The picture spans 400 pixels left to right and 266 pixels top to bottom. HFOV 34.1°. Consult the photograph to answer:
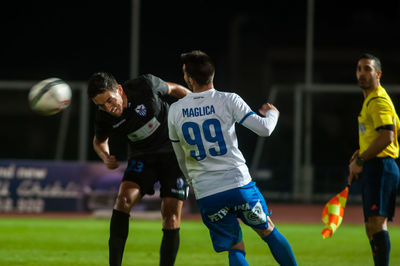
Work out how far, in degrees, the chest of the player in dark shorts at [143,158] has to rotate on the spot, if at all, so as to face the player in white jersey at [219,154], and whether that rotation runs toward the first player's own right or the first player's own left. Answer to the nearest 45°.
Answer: approximately 45° to the first player's own left

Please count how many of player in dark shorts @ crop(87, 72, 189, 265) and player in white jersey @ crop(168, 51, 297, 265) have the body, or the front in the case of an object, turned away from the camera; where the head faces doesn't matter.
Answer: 1

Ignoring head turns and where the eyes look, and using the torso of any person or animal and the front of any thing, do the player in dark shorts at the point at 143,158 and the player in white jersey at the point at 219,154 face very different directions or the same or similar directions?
very different directions

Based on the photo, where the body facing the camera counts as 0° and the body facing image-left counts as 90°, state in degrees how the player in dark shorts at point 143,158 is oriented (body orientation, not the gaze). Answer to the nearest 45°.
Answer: approximately 0°

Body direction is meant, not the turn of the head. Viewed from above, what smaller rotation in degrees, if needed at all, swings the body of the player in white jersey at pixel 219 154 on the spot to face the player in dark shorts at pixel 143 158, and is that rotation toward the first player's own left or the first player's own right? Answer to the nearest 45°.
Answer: approximately 45° to the first player's own left

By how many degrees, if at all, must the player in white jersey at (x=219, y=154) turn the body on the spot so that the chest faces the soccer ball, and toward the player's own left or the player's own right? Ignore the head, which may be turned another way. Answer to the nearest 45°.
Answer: approximately 45° to the player's own left

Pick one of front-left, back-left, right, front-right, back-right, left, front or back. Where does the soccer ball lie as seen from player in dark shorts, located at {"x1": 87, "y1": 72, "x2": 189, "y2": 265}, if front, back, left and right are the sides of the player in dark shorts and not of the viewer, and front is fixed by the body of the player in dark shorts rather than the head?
front-right

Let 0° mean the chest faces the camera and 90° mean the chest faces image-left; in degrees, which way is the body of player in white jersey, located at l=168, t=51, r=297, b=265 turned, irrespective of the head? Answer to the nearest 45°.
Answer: approximately 180°

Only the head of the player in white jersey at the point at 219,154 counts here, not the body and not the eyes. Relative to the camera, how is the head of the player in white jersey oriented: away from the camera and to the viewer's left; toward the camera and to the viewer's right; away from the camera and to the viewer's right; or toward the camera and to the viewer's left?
away from the camera and to the viewer's left
